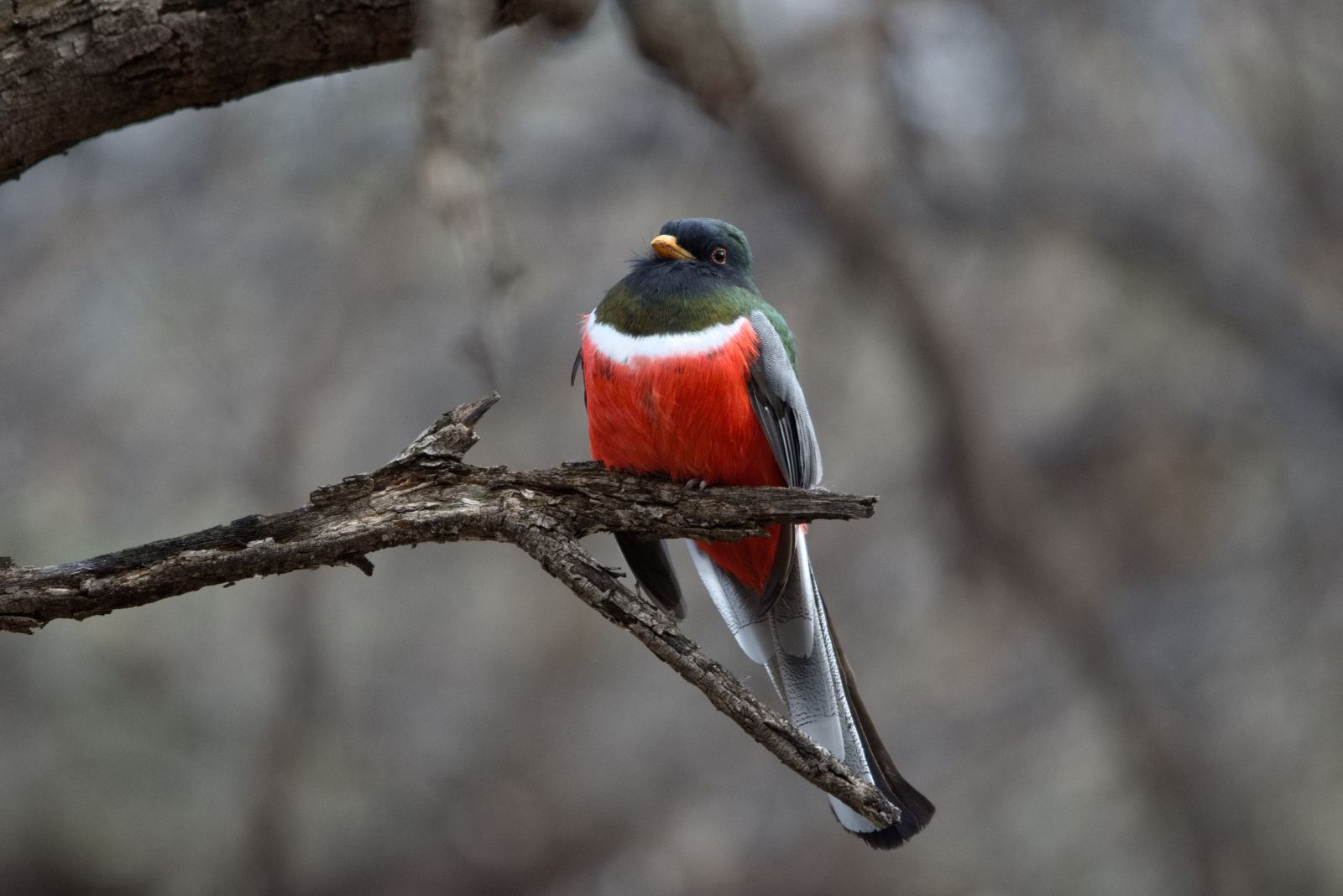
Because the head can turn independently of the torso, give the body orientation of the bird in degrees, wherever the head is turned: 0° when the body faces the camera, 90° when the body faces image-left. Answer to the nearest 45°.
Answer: approximately 45°
